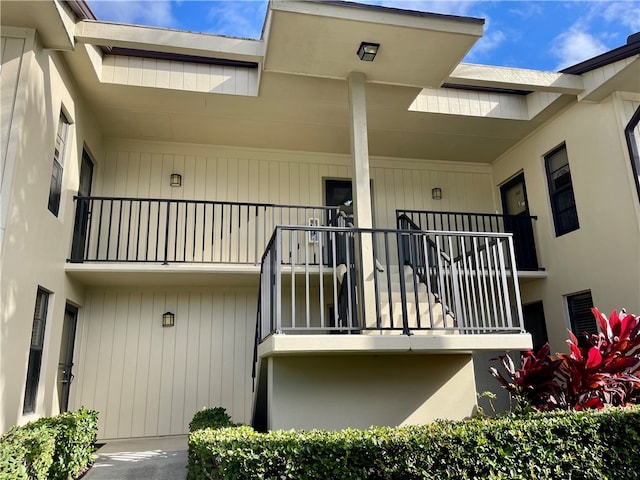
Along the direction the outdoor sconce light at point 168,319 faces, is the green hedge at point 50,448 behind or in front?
in front

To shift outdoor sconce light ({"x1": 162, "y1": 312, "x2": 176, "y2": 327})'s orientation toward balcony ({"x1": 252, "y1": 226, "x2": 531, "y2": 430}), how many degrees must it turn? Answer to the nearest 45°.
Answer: approximately 45° to its left

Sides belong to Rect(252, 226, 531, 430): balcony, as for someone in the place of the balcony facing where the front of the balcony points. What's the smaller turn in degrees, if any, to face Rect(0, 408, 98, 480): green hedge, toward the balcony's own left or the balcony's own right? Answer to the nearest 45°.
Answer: approximately 90° to the balcony's own right

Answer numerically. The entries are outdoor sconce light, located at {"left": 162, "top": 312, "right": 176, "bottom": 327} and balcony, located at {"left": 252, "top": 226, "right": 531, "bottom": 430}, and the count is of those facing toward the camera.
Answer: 2

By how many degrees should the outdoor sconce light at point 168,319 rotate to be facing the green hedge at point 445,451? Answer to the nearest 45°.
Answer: approximately 45° to its left

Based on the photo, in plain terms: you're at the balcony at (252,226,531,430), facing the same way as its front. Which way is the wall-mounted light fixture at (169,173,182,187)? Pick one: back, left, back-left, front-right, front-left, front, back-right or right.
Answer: back-right

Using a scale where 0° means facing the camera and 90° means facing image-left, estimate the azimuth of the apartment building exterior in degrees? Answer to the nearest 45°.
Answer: approximately 0°

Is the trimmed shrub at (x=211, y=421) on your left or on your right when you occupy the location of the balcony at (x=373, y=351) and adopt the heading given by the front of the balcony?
on your right
